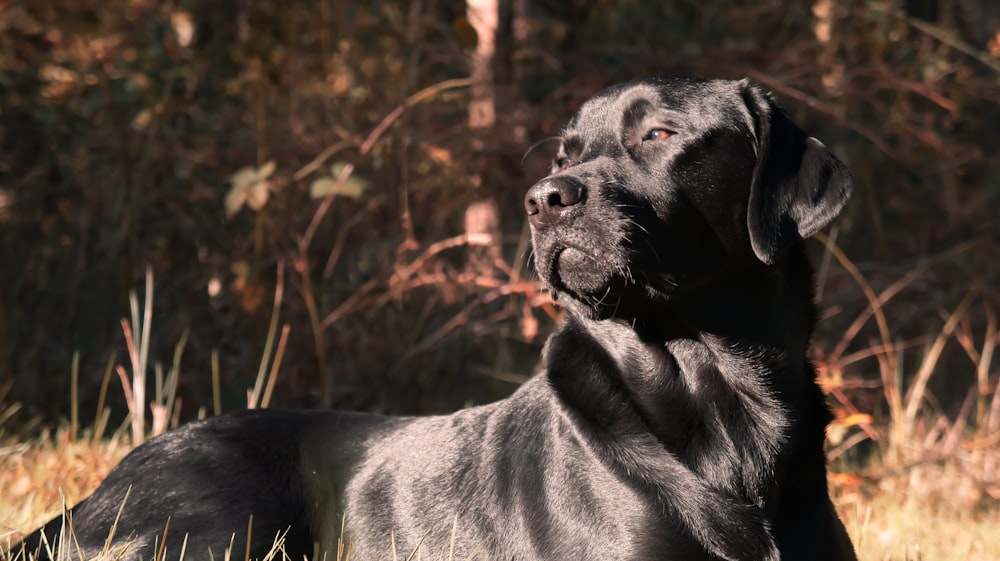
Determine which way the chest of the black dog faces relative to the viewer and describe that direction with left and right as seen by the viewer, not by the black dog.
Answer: facing the viewer and to the right of the viewer
